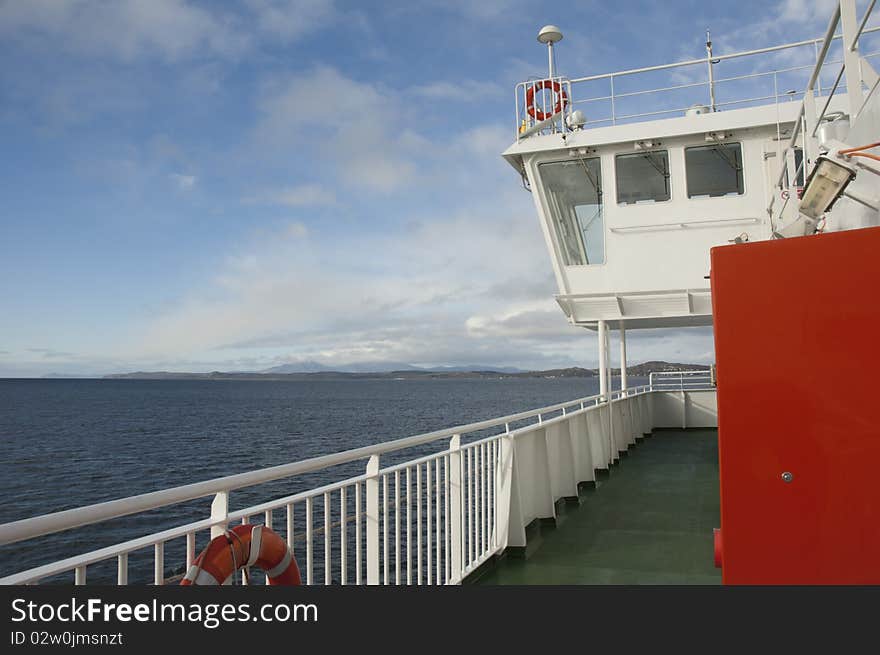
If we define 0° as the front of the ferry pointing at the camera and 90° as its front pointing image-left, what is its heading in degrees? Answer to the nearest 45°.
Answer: approximately 180°
